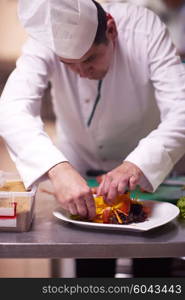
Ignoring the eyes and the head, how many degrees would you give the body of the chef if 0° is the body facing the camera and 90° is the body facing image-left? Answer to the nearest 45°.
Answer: approximately 0°
